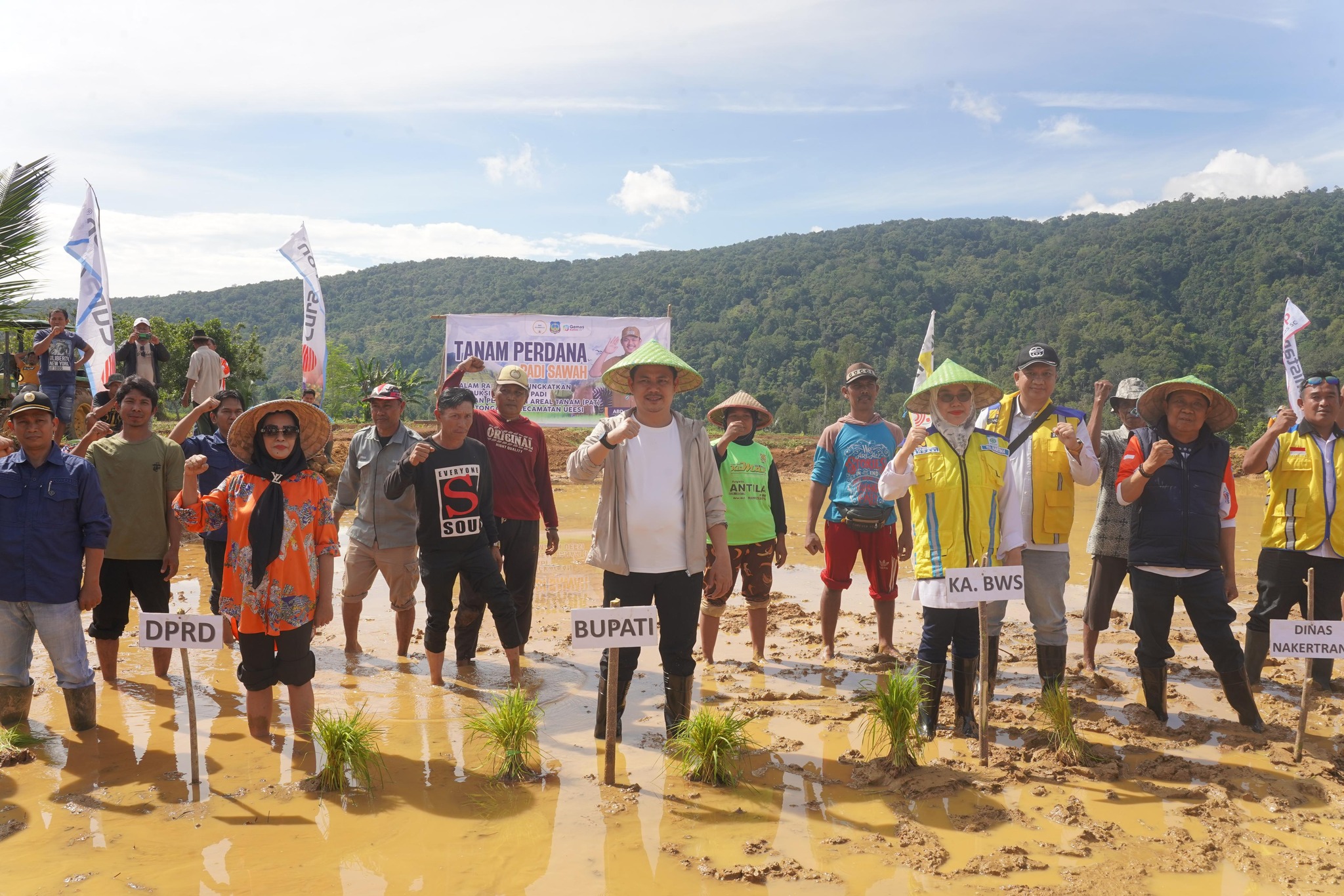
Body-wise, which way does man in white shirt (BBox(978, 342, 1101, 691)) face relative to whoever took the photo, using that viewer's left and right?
facing the viewer

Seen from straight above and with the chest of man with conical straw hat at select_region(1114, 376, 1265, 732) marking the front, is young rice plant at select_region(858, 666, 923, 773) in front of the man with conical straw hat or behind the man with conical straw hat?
in front

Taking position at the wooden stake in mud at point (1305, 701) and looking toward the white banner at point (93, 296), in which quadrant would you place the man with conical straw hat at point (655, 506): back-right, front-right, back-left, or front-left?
front-left

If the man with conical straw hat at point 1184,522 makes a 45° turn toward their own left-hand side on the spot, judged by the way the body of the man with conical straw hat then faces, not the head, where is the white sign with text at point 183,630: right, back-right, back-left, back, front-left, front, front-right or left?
right

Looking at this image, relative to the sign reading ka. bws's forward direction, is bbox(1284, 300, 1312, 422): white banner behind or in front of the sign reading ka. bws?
behind

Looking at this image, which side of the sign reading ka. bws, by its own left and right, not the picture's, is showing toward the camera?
front

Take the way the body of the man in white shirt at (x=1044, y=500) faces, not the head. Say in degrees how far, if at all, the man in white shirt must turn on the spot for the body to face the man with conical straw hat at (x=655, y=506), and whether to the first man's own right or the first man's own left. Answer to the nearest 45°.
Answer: approximately 45° to the first man's own right

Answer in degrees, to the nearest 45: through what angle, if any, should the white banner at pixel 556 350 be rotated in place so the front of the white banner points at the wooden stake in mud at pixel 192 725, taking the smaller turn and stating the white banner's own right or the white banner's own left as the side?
0° — it already faces it

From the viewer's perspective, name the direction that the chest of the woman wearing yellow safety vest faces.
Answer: toward the camera

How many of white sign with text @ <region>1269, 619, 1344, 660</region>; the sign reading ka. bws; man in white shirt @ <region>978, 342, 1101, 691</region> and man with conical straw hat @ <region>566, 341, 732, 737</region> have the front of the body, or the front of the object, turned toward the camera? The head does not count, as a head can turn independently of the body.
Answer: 4
